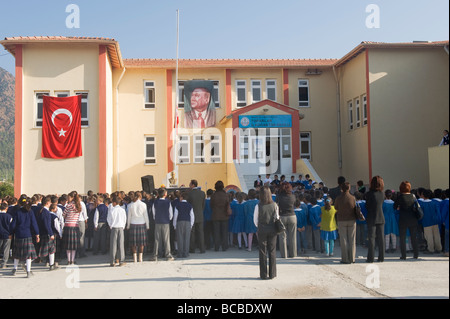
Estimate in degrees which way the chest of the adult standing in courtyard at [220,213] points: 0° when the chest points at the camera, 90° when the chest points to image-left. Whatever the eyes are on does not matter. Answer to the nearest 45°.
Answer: approximately 180°

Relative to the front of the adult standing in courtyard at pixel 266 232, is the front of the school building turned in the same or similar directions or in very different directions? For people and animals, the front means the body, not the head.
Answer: very different directions

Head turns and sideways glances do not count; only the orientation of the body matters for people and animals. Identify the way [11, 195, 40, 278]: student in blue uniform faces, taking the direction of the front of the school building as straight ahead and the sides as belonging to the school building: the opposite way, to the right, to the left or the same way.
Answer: the opposite way

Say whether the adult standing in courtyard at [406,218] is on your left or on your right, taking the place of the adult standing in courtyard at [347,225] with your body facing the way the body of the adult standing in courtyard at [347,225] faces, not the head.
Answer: on your right

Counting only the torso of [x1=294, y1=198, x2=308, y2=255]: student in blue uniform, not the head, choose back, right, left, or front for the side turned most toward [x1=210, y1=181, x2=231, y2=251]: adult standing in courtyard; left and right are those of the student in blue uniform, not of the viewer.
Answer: left

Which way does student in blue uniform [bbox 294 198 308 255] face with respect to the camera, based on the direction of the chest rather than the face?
away from the camera

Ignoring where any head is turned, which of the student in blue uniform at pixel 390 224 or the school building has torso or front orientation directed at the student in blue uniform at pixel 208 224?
the school building

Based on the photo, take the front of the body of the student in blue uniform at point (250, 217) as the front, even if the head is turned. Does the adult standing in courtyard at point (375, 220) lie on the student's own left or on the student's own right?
on the student's own right

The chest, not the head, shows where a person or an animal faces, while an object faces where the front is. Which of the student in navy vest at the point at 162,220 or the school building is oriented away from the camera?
the student in navy vest

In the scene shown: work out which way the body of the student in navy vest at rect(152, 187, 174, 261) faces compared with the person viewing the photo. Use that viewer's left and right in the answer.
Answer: facing away from the viewer

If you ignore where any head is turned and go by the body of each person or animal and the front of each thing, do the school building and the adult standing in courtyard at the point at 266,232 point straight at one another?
yes

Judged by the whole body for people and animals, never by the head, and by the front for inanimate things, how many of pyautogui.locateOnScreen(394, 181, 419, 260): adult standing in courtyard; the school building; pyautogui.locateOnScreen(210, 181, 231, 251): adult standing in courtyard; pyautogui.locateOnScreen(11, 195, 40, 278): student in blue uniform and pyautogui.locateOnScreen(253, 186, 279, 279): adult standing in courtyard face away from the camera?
4

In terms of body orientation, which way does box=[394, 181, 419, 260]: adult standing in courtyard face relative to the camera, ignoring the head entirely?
away from the camera

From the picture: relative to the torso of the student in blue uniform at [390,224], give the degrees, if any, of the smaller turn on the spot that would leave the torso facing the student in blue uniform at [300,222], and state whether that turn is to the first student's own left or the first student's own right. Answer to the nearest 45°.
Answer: approximately 90° to the first student's own left
